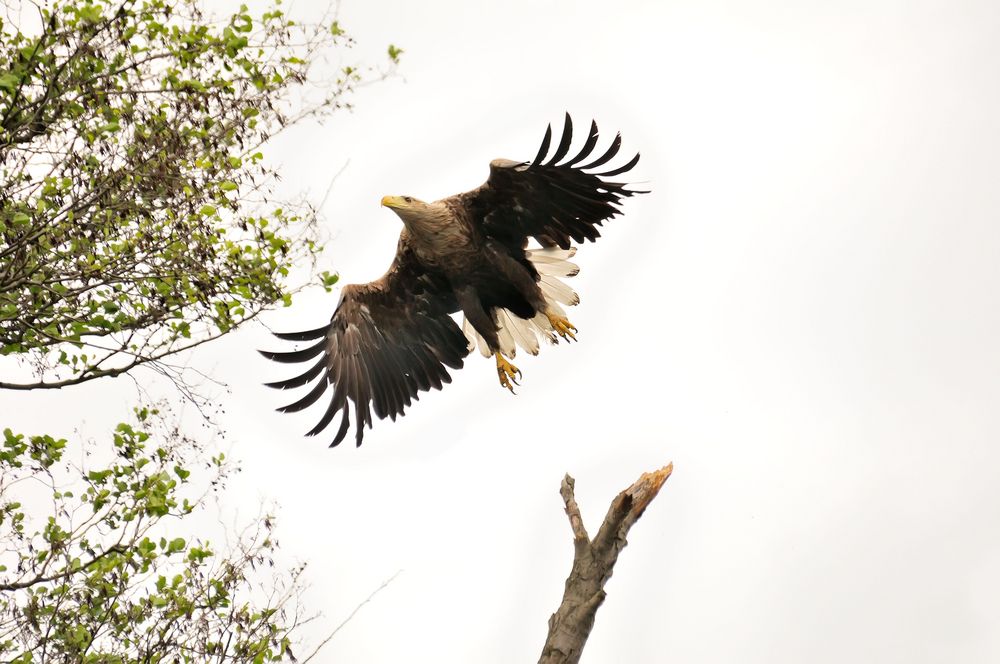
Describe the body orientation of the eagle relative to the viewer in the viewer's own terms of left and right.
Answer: facing the viewer and to the left of the viewer
